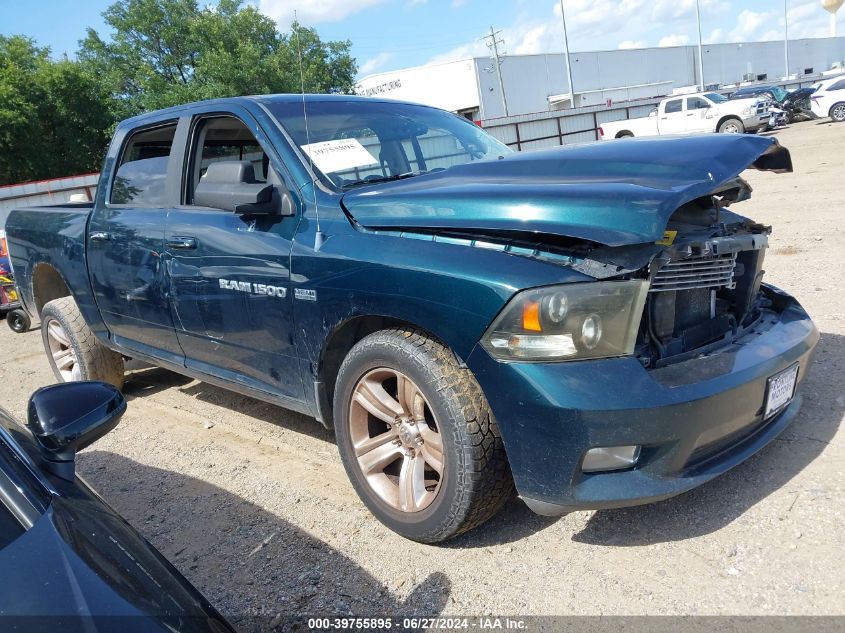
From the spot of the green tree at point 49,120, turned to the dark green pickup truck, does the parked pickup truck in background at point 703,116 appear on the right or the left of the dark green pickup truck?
left

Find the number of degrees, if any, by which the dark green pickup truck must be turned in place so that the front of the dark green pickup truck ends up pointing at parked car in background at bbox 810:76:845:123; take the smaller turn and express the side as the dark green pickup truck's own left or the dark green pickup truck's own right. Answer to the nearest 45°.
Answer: approximately 90° to the dark green pickup truck's own left

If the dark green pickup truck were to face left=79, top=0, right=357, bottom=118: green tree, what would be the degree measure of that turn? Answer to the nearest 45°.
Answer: approximately 135° to its left

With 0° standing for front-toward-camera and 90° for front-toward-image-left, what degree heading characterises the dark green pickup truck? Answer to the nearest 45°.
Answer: approximately 315°

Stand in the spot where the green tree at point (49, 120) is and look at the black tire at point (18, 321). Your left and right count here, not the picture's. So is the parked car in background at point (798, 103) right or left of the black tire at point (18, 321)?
left

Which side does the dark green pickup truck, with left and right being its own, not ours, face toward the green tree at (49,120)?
back

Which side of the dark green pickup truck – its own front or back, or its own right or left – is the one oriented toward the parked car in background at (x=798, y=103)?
left

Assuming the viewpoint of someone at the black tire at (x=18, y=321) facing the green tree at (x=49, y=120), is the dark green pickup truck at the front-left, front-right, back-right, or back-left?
back-right

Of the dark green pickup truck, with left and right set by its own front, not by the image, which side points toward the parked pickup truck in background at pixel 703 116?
left
